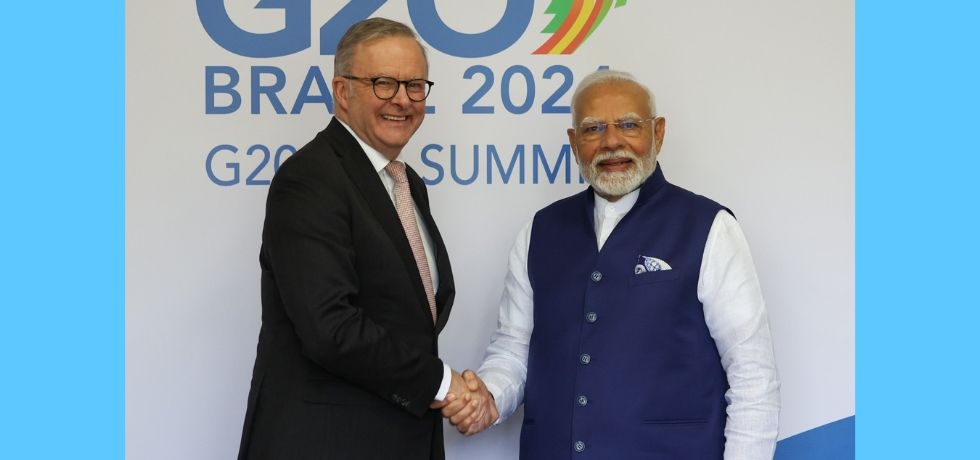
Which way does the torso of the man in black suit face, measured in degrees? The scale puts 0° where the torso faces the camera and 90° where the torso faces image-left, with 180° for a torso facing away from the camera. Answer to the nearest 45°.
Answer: approximately 315°

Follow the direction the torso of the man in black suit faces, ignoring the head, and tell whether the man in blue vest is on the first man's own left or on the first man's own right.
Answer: on the first man's own left
